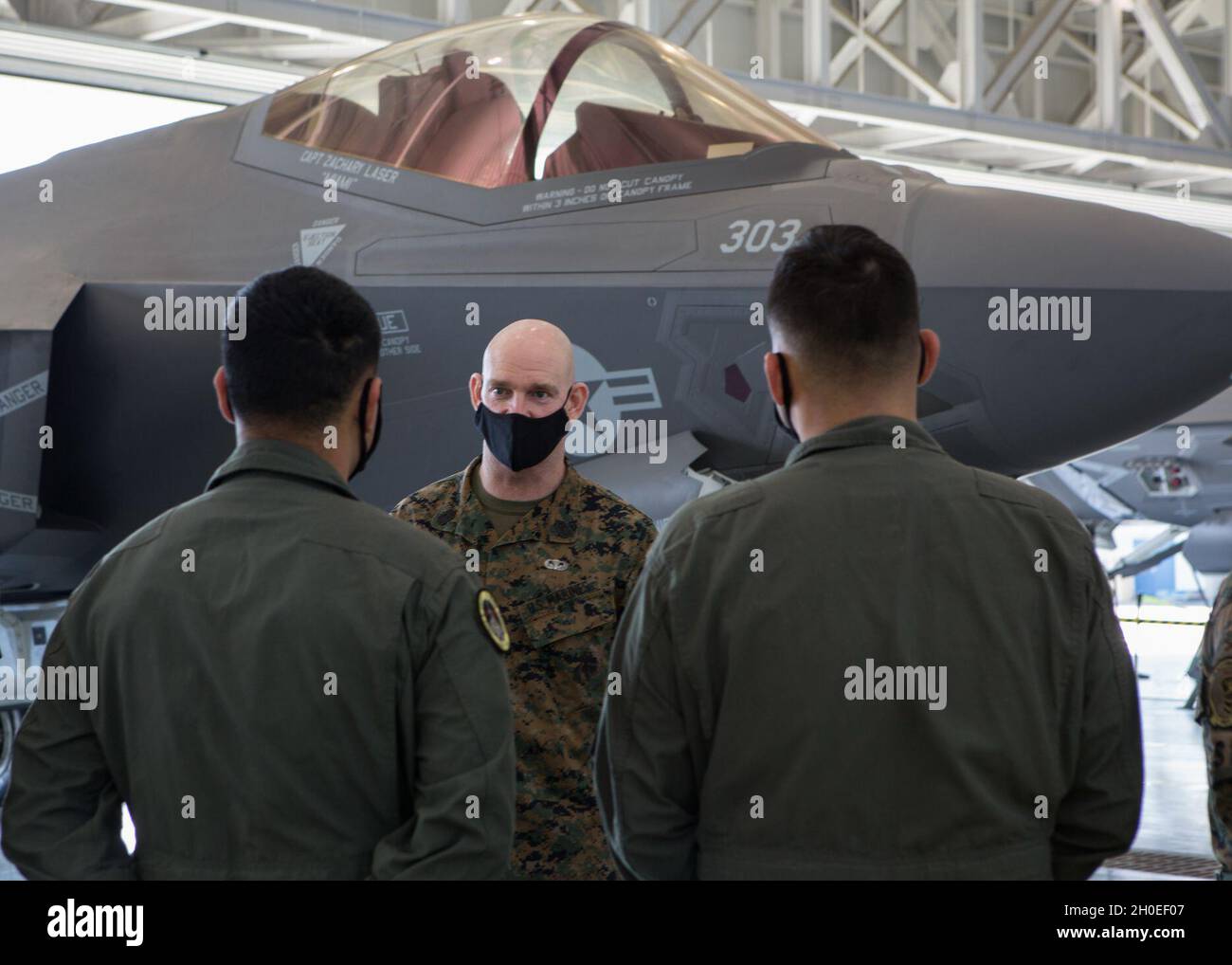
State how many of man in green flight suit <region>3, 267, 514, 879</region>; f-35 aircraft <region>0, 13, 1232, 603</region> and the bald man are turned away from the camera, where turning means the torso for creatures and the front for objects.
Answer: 1

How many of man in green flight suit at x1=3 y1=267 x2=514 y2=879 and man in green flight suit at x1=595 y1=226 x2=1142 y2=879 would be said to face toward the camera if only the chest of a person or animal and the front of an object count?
0

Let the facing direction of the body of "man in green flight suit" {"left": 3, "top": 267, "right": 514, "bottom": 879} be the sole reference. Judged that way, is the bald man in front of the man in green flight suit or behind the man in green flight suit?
in front

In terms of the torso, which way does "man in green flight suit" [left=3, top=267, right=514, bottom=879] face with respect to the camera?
away from the camera

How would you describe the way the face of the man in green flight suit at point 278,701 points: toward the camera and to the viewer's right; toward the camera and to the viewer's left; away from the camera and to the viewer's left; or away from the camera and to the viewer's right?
away from the camera and to the viewer's right

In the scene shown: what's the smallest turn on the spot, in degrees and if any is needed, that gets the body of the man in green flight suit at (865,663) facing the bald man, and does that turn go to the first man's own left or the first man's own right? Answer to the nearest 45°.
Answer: approximately 45° to the first man's own left

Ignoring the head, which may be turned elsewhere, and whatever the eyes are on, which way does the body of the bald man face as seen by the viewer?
toward the camera

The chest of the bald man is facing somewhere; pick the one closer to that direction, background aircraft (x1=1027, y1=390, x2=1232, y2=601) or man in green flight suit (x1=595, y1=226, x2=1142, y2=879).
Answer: the man in green flight suit

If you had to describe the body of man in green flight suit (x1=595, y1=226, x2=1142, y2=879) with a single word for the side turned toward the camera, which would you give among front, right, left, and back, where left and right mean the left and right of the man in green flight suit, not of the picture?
back

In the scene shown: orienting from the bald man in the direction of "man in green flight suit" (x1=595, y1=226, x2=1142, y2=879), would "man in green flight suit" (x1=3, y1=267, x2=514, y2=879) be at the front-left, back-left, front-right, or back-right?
front-right

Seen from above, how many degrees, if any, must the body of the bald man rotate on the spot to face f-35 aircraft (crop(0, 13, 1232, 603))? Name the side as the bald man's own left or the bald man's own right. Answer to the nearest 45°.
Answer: approximately 180°

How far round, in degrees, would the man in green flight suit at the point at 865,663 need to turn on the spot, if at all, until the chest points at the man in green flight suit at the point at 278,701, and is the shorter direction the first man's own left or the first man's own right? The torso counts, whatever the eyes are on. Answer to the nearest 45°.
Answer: approximately 90° to the first man's own left
